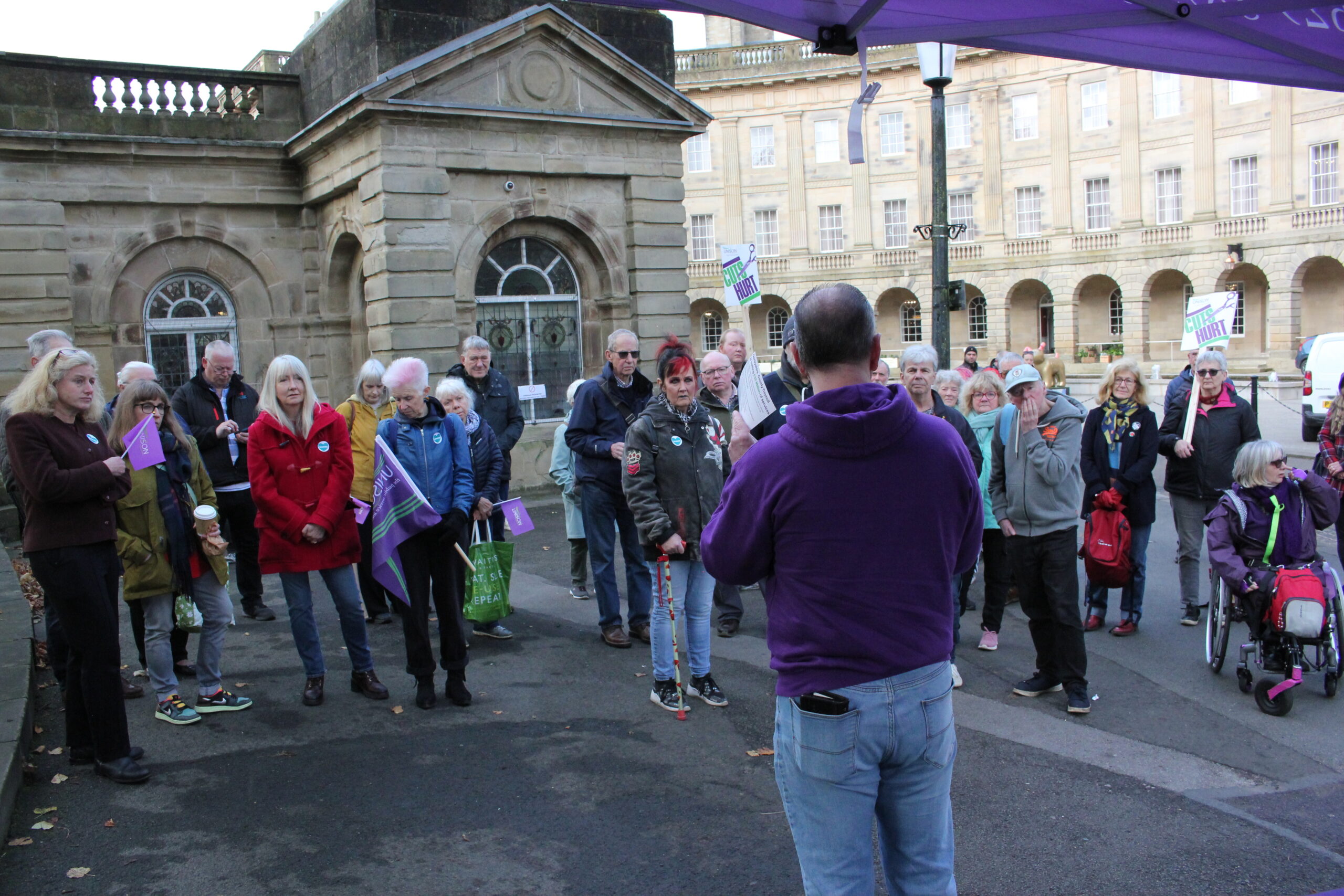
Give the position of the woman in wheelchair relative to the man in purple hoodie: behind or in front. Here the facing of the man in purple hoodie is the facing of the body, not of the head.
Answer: in front

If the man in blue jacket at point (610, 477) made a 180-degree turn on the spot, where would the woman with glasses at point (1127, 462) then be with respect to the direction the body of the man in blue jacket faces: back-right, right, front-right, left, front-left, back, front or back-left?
back-right

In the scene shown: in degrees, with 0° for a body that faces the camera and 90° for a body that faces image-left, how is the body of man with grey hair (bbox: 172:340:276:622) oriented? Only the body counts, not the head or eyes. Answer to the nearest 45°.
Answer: approximately 315°

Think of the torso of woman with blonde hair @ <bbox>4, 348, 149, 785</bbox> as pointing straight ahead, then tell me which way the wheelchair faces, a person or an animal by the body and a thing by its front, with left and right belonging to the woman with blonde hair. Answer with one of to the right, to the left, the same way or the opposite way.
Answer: to the right

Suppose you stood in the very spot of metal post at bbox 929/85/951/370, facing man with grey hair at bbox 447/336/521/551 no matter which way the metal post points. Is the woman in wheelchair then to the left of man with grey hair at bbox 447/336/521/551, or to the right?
left

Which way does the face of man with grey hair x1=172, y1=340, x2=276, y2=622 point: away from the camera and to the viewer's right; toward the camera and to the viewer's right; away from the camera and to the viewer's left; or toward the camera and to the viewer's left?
toward the camera and to the viewer's right

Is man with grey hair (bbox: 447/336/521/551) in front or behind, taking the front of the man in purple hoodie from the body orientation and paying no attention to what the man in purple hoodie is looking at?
in front

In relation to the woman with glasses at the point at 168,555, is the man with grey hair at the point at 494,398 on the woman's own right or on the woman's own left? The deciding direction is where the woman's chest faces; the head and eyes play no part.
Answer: on the woman's own left

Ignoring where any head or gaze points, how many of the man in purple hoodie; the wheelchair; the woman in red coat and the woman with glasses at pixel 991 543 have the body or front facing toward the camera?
3

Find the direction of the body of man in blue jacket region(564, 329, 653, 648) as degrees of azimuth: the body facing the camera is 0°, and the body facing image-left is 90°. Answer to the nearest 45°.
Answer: approximately 315°

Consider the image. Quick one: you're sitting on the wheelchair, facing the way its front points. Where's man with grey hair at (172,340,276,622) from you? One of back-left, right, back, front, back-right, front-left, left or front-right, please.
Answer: right

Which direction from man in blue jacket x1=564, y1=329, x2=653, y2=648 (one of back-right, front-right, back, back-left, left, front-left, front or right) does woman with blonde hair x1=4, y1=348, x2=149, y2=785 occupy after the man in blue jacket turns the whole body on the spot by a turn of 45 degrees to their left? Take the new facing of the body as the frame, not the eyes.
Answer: back-right
